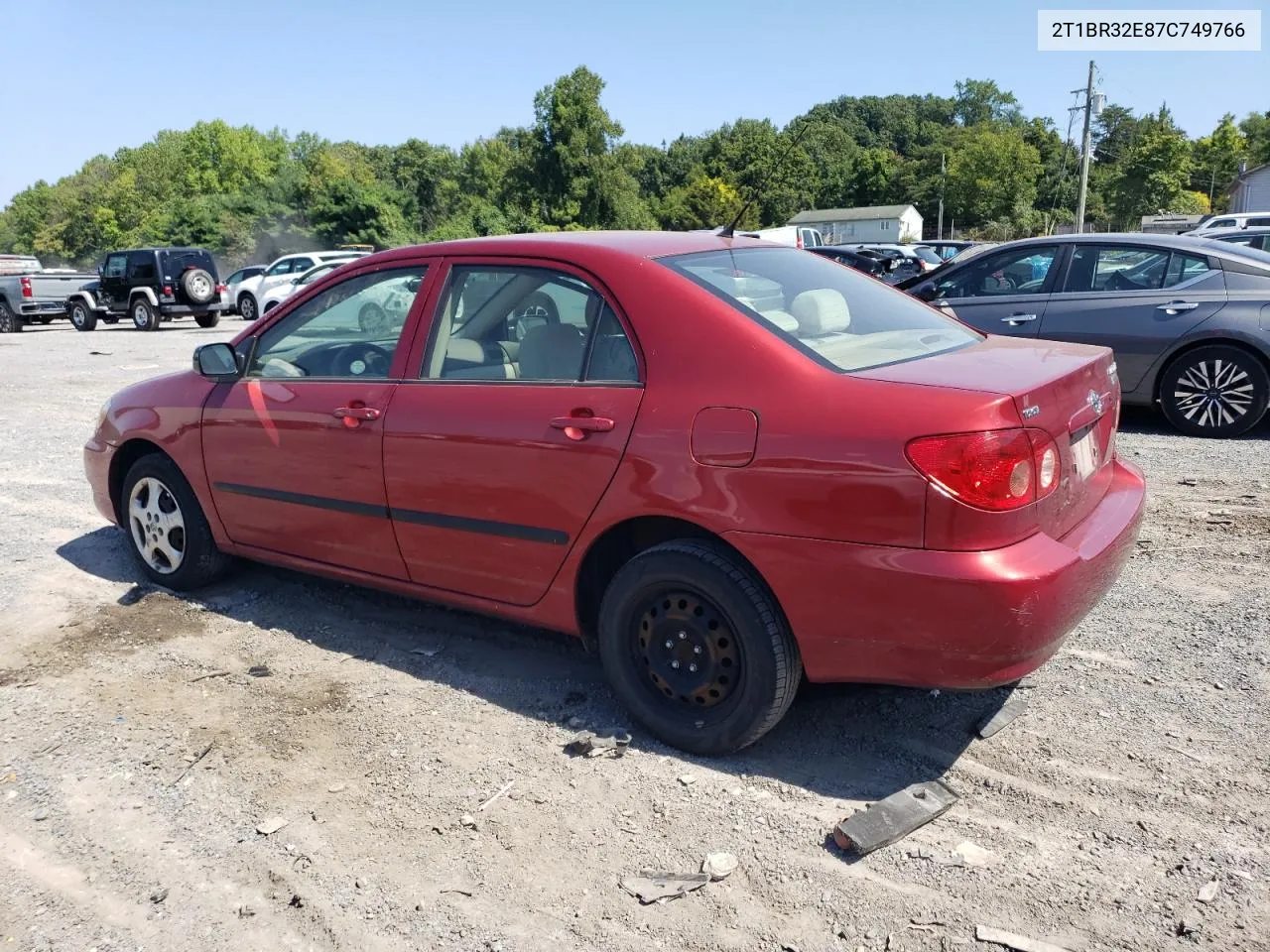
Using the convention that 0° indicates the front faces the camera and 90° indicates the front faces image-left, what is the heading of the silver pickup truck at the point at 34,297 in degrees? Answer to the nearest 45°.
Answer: approximately 135°

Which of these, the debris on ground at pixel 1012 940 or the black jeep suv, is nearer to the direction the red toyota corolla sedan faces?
the black jeep suv

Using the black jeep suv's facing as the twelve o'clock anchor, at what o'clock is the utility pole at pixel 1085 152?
The utility pole is roughly at 4 o'clock from the black jeep suv.

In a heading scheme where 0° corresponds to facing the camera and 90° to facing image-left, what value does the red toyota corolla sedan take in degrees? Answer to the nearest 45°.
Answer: approximately 135°

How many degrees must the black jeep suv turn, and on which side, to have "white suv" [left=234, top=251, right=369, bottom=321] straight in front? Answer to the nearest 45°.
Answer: approximately 135° to its right

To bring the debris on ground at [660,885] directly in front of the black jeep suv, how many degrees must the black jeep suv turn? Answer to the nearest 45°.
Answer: approximately 135° to its left

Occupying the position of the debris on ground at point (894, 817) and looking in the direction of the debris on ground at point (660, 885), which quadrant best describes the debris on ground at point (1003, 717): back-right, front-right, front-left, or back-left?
back-right

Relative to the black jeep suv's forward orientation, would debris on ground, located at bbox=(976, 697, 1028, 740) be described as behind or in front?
behind

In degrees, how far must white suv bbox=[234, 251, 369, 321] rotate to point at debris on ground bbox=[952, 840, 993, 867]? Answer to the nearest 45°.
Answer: approximately 135° to its left

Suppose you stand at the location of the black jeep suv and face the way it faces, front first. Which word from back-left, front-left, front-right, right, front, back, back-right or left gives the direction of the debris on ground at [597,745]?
back-left

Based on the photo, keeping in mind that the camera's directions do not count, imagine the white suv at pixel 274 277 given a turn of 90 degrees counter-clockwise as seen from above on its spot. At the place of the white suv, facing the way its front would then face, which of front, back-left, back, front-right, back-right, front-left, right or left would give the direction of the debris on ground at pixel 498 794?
front-left

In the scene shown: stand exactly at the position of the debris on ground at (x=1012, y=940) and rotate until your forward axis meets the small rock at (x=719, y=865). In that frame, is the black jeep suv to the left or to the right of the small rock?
right

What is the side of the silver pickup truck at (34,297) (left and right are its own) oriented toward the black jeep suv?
back
